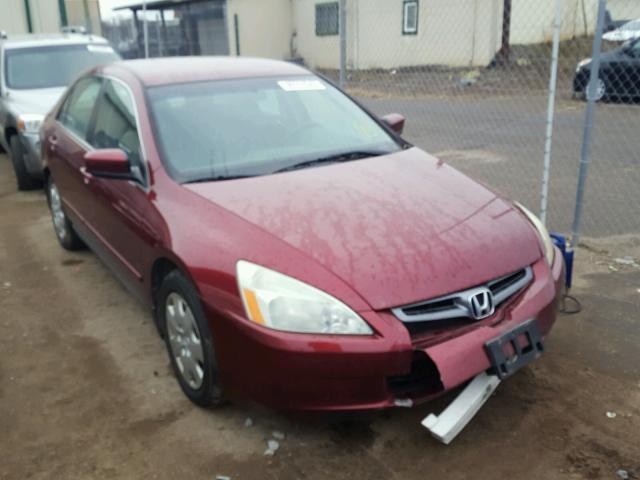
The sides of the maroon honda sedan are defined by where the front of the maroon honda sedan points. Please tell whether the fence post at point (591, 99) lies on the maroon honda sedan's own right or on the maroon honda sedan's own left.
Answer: on the maroon honda sedan's own left

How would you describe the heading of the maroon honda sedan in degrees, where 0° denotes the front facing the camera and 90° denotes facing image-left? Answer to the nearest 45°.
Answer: approximately 315°

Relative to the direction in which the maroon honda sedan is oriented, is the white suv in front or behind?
behind

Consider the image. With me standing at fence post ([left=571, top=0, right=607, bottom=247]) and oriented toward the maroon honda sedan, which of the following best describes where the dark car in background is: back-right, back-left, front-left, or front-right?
back-right

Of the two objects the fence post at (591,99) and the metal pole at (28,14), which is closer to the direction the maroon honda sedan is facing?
the fence post

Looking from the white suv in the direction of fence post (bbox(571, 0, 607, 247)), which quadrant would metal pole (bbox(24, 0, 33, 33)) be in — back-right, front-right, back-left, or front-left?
back-left

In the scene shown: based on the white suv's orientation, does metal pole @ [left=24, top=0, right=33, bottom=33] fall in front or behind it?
behind

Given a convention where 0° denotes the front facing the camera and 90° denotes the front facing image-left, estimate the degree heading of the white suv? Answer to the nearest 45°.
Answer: approximately 315°
